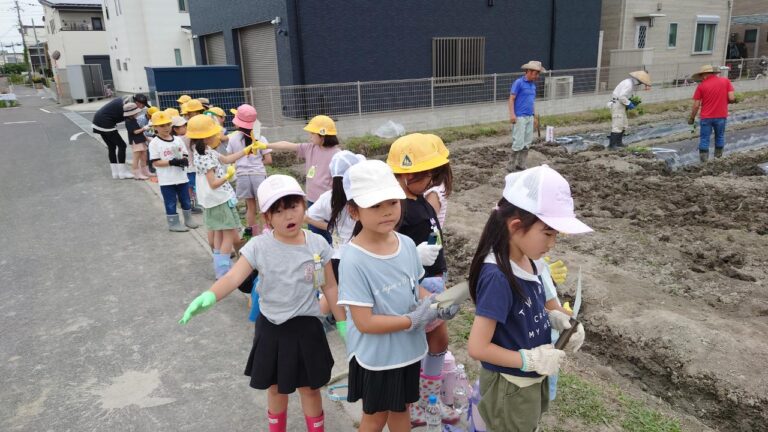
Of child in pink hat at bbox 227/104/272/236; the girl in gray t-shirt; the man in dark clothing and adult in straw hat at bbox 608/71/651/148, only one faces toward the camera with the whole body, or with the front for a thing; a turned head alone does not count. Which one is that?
the girl in gray t-shirt

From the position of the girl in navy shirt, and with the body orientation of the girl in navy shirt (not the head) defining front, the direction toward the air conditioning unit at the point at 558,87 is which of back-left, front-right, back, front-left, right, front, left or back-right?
back-left

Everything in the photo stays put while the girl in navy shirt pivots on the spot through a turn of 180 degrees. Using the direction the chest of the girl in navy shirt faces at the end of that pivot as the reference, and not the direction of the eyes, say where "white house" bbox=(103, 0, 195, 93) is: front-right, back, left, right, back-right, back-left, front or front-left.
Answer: front

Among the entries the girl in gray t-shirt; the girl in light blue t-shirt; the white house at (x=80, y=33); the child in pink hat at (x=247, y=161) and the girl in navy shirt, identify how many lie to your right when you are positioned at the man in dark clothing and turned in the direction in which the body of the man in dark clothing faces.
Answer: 4

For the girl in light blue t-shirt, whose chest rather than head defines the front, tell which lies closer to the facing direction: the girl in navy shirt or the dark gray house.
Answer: the girl in navy shirt

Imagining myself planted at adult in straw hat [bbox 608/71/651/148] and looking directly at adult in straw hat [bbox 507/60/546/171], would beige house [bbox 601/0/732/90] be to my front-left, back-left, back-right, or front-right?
back-right

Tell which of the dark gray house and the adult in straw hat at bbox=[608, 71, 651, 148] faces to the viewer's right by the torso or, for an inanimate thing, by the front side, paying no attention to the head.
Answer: the adult in straw hat

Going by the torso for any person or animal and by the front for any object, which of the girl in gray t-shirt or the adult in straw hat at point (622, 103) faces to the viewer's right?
the adult in straw hat

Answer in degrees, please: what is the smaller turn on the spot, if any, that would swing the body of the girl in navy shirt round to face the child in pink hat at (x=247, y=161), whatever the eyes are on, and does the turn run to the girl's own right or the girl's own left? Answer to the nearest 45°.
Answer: approximately 180°

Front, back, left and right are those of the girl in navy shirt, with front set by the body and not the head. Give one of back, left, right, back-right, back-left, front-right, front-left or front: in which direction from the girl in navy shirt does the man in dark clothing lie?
back

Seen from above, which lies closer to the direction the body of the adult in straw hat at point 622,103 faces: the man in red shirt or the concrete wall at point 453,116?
the man in red shirt

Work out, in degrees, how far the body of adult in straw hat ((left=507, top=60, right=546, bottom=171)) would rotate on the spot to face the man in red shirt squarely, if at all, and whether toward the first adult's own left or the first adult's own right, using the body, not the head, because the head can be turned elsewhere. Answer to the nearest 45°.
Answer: approximately 45° to the first adult's own left

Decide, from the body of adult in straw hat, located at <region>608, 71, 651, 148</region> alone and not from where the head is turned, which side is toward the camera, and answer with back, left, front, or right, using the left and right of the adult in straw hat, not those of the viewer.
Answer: right
